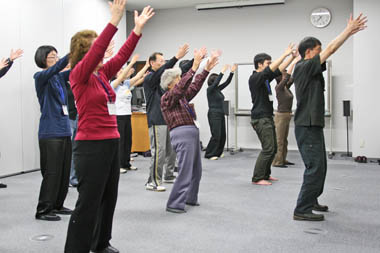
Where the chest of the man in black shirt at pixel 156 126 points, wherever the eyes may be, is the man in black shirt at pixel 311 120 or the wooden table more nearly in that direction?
the man in black shirt

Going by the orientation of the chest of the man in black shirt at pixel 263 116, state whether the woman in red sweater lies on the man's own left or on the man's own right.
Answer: on the man's own right

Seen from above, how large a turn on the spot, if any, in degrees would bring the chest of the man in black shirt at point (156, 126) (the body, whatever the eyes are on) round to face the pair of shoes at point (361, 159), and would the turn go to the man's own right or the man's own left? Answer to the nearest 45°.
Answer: approximately 45° to the man's own left

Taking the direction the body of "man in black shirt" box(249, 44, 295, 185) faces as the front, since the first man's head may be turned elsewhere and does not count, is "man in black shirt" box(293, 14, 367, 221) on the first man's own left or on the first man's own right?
on the first man's own right

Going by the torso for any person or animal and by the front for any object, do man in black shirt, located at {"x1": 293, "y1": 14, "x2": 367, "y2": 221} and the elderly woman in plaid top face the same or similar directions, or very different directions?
same or similar directions

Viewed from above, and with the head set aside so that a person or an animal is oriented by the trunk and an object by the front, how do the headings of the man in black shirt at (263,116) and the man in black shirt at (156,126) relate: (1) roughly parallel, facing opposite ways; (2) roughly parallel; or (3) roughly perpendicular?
roughly parallel

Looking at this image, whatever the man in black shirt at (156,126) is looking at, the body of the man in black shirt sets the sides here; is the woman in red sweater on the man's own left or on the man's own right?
on the man's own right
